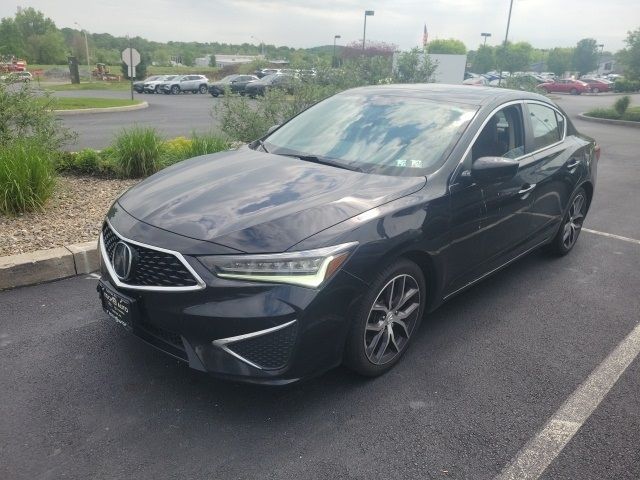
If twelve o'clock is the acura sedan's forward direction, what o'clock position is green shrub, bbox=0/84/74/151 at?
The green shrub is roughly at 3 o'clock from the acura sedan.

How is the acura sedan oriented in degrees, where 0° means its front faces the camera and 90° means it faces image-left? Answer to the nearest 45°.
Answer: approximately 45°

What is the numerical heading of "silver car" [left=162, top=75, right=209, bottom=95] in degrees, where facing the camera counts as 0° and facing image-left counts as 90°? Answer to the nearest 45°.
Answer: approximately 45°

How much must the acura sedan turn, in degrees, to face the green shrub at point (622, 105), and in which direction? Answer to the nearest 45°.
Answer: approximately 180°
